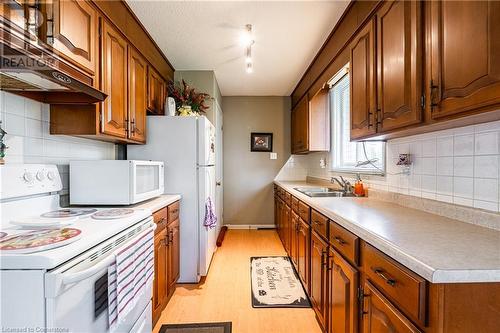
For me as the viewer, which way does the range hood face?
facing the viewer and to the right of the viewer

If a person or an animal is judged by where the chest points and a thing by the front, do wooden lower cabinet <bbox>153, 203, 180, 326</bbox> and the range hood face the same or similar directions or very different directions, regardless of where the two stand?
same or similar directions

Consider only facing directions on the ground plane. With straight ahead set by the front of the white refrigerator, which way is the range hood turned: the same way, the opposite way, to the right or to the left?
the same way

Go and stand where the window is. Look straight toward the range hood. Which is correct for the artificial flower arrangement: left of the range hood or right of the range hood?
right

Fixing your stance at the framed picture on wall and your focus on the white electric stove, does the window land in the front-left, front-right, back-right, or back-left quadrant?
front-left

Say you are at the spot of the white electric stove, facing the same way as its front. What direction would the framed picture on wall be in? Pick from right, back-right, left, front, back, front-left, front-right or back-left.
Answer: left

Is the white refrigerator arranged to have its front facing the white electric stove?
no

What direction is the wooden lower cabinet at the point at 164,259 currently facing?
to the viewer's right

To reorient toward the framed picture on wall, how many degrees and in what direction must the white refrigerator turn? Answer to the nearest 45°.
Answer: approximately 45° to its left

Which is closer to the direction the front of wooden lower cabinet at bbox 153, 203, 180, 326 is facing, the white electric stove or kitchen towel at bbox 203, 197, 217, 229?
the kitchen towel

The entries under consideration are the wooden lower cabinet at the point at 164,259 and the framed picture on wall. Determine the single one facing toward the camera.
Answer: the framed picture on wall

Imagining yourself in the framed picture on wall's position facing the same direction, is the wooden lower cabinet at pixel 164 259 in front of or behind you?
in front

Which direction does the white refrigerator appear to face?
to the viewer's right

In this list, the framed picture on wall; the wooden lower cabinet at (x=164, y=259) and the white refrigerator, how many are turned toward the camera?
1

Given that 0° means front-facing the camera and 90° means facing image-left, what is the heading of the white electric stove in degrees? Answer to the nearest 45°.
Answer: approximately 315°

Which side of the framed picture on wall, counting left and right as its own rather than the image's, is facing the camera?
front

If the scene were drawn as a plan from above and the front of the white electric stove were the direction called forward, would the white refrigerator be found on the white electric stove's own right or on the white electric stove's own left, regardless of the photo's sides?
on the white electric stove's own left

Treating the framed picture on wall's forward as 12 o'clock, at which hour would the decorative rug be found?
The decorative rug is roughly at 12 o'clock from the framed picture on wall.

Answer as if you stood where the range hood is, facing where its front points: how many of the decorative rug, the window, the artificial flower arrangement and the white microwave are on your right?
0
